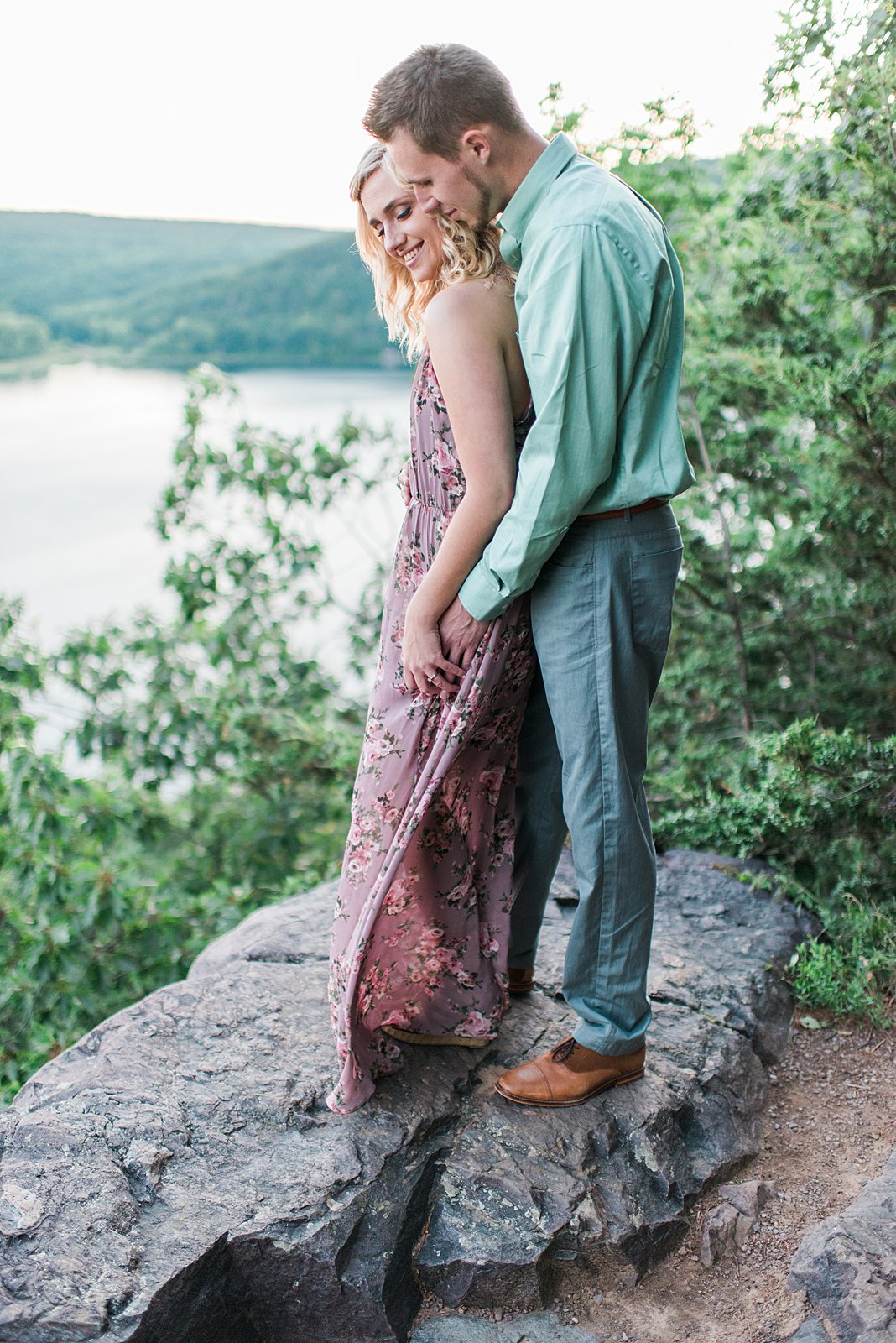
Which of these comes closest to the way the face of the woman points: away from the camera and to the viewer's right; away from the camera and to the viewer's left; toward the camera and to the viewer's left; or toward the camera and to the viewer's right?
toward the camera and to the viewer's left

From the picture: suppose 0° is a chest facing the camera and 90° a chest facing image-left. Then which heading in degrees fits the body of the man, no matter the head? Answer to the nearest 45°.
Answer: approximately 90°

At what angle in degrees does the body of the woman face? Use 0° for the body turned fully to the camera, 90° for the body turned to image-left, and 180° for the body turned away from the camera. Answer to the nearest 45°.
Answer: approximately 90°

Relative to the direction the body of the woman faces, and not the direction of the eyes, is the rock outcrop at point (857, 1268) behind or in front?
behind
